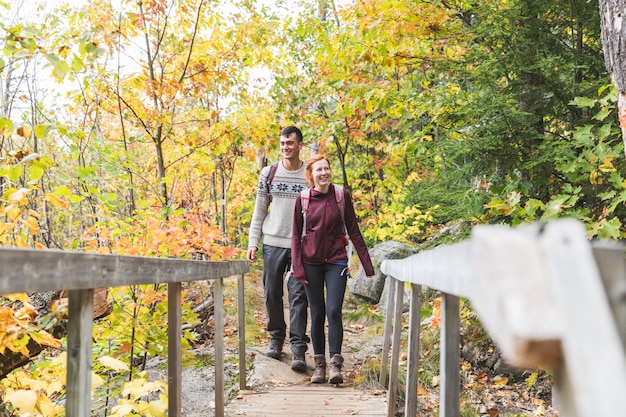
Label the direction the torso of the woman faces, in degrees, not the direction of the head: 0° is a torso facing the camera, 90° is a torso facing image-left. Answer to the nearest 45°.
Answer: approximately 0°

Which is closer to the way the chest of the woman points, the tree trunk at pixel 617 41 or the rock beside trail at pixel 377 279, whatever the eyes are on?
the tree trunk

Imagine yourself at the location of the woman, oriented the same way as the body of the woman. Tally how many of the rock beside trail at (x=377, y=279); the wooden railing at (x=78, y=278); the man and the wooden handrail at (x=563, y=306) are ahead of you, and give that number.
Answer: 2

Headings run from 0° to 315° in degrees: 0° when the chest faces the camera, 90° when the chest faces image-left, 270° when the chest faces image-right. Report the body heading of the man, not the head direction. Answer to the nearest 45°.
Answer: approximately 0°

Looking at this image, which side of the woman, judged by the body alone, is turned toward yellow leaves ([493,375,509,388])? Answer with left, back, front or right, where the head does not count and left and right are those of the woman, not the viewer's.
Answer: left

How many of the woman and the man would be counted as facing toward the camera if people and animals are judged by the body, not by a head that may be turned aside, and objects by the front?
2

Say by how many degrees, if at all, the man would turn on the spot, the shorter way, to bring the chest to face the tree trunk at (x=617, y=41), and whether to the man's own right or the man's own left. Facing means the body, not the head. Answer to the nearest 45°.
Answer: approximately 45° to the man's own left

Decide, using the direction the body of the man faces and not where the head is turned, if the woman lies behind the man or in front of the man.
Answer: in front

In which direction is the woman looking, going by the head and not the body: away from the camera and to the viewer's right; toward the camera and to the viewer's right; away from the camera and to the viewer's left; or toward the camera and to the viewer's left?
toward the camera and to the viewer's right
